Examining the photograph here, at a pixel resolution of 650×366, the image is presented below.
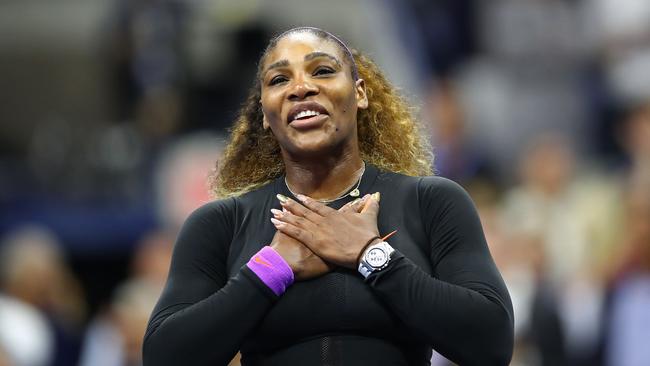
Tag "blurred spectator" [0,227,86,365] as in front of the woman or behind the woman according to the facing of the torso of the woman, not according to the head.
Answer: behind

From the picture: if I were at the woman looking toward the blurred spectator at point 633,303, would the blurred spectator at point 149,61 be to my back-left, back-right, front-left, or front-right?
front-left

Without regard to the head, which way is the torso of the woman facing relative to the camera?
toward the camera

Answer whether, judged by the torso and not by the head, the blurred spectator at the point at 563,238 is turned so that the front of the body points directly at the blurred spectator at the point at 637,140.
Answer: no

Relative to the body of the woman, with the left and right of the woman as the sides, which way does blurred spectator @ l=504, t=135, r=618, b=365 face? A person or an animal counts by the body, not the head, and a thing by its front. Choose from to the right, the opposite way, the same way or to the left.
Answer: the same way

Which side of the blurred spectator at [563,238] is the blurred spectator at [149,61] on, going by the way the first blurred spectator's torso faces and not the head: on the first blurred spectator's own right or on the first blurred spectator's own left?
on the first blurred spectator's own right

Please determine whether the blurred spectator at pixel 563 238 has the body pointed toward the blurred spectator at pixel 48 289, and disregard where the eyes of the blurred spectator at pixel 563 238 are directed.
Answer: no

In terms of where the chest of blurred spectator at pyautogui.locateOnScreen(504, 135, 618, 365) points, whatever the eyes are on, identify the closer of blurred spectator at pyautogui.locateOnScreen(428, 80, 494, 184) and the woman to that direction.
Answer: the woman

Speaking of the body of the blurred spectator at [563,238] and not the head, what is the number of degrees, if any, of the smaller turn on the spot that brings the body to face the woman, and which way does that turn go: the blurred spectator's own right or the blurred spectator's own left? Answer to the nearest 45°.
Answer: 0° — they already face them

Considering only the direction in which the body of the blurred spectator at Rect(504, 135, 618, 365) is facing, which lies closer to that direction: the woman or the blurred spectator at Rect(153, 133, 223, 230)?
the woman

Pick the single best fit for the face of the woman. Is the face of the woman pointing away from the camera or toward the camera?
toward the camera

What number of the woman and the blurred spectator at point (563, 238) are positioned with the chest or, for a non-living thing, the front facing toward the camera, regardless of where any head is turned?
2
